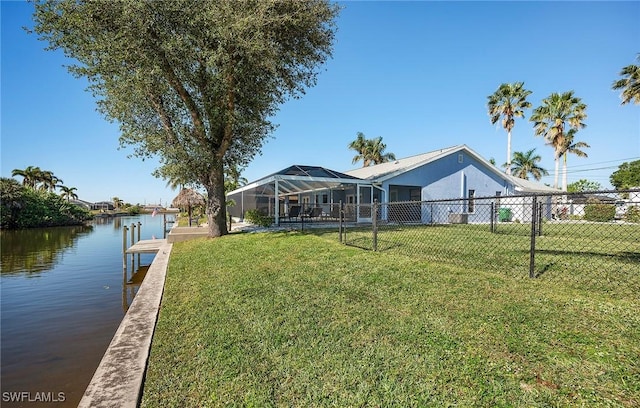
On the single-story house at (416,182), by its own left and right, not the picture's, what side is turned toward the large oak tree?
back

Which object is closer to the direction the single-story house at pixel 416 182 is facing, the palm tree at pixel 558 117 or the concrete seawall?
the palm tree

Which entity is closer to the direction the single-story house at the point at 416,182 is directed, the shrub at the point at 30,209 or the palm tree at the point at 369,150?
the palm tree

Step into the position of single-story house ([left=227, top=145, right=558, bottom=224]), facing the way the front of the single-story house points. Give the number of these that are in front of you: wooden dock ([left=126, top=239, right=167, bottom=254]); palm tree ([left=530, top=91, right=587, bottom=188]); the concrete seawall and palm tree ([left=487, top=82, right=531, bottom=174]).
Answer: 2

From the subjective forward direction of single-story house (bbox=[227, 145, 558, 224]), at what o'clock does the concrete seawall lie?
The concrete seawall is roughly at 5 o'clock from the single-story house.

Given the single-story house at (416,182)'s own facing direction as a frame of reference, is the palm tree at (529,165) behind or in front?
in front

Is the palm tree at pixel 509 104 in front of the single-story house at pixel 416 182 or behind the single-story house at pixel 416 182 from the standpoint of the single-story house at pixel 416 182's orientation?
in front

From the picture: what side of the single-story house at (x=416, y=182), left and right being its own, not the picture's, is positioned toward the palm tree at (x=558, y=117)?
front

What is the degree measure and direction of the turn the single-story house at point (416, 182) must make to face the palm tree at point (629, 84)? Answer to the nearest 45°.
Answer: approximately 45° to its right

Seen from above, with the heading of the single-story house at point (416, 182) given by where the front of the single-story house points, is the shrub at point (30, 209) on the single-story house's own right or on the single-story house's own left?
on the single-story house's own left

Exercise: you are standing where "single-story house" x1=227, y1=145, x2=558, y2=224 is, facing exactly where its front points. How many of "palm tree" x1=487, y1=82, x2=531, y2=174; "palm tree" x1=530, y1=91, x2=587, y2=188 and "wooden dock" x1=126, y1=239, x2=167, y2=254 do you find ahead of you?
2

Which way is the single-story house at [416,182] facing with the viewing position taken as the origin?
facing away from the viewer and to the right of the viewer

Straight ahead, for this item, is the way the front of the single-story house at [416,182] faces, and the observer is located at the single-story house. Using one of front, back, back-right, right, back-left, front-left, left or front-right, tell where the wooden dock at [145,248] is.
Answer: back
